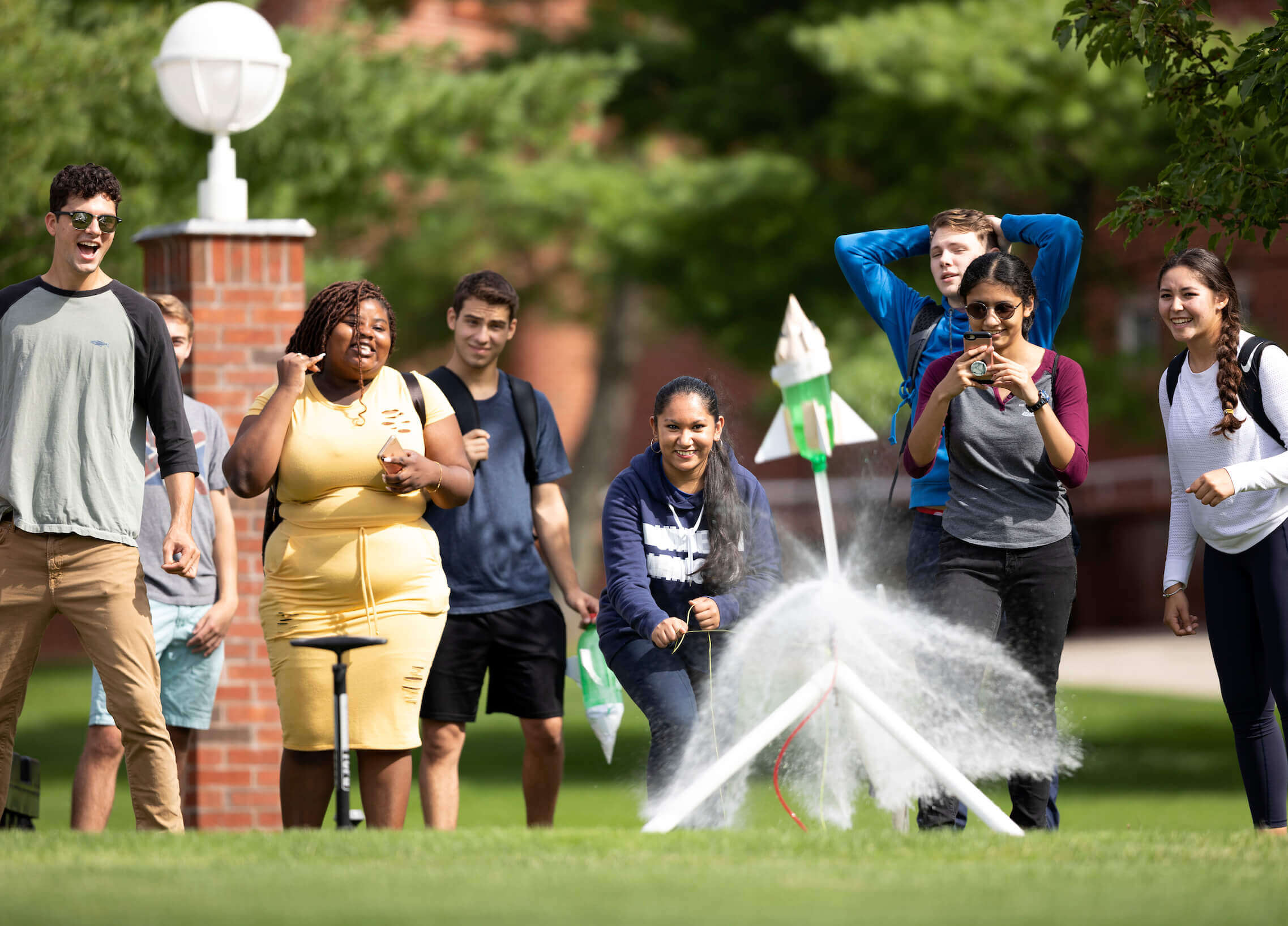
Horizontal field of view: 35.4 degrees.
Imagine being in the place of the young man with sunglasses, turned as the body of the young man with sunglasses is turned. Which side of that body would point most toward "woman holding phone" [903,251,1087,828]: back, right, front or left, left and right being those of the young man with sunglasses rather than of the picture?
left

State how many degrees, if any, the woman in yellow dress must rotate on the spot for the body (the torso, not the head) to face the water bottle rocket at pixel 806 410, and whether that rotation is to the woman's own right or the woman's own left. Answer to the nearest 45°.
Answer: approximately 90° to the woman's own left

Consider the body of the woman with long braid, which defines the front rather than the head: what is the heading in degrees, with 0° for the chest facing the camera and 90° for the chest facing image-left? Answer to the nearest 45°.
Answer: approximately 45°

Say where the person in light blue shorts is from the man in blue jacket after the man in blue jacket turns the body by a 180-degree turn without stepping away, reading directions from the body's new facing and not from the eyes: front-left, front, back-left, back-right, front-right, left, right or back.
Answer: left

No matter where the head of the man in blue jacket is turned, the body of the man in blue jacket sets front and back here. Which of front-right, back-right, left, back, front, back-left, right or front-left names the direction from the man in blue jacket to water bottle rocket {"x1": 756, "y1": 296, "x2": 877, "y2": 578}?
front-right

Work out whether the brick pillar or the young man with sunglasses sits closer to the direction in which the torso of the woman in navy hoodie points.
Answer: the young man with sunglasses

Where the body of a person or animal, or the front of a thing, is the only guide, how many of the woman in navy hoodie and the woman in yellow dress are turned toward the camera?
2

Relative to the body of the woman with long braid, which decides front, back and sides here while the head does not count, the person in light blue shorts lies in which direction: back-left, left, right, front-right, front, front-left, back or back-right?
front-right

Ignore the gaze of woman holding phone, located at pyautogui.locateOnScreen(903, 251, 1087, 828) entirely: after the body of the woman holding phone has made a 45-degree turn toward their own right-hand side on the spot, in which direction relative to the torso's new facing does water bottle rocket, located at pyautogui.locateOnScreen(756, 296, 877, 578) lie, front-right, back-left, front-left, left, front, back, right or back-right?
front-right

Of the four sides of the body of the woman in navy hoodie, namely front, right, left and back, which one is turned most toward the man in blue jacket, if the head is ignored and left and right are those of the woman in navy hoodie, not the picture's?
left

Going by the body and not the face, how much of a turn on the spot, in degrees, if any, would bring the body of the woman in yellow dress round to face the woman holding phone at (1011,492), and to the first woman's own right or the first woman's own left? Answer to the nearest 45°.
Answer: approximately 90° to the first woman's own left

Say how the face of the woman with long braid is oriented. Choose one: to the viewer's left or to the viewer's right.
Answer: to the viewer's left
